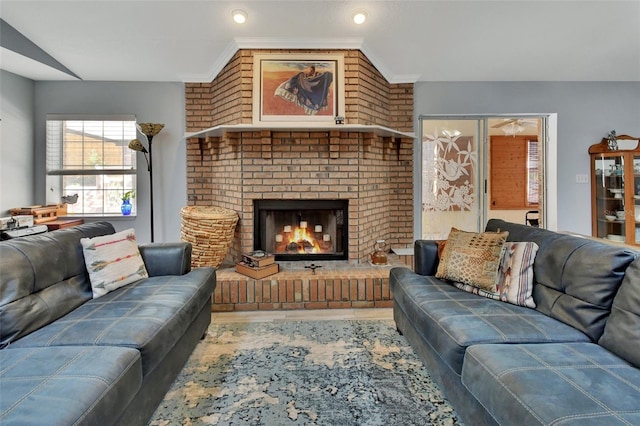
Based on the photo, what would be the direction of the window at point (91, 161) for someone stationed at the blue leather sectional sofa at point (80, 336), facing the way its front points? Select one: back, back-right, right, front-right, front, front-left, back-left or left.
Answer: back-left

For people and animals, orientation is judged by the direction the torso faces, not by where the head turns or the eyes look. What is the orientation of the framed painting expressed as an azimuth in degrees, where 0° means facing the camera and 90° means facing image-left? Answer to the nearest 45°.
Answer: approximately 0°

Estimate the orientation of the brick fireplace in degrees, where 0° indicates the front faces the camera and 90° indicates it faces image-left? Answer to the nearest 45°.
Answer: approximately 0°
